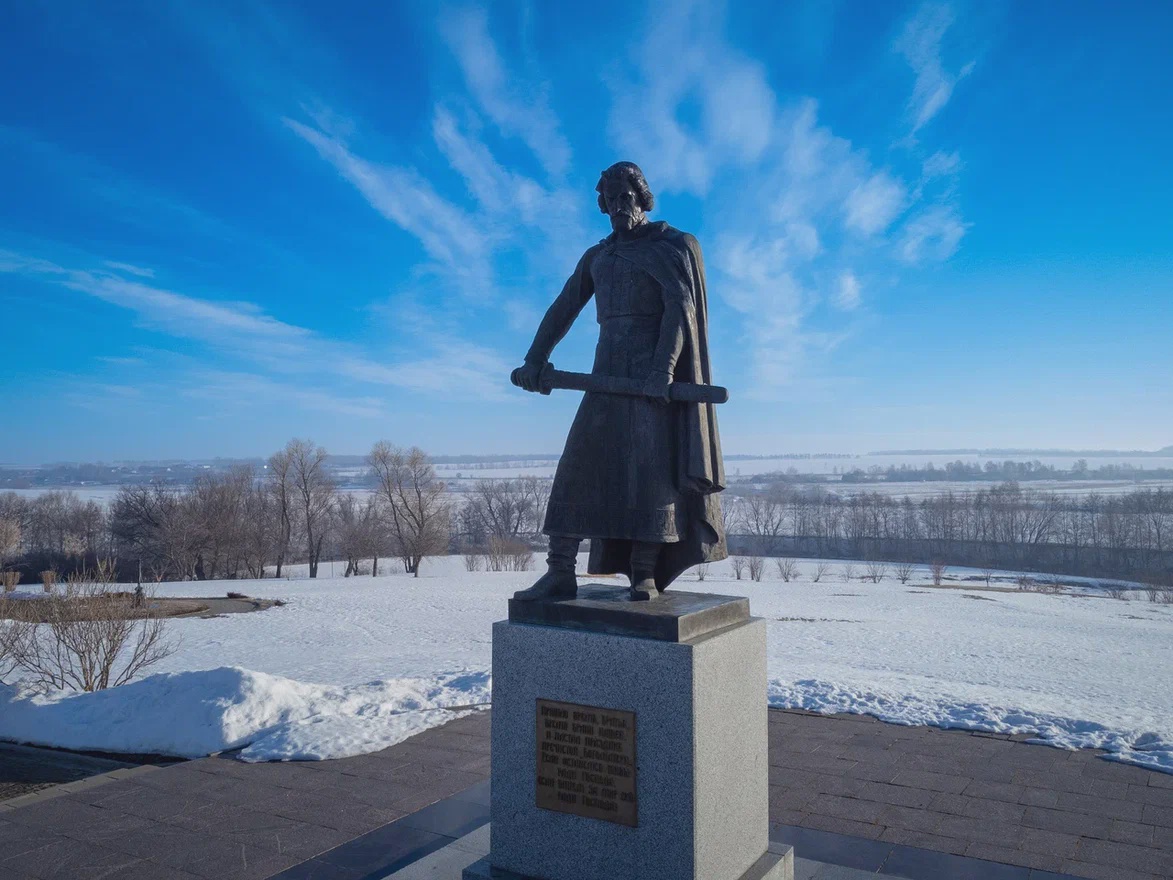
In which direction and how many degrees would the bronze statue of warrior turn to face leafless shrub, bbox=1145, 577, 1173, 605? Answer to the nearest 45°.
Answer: approximately 180°

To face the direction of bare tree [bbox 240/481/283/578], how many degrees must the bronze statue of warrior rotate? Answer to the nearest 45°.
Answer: approximately 90° to its right

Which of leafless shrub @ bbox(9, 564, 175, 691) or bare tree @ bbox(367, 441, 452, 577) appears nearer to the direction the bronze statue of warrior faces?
the leafless shrub

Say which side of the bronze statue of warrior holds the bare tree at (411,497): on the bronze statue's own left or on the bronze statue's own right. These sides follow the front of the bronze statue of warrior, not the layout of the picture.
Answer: on the bronze statue's own right

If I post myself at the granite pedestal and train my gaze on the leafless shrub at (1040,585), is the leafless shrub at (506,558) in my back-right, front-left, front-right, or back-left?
front-left

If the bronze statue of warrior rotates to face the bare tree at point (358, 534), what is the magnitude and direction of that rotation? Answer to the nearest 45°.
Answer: approximately 135° to its right

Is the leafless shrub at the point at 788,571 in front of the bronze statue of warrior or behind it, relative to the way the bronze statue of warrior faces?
behind

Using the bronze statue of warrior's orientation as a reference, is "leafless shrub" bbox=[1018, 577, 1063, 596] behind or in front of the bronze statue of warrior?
behind

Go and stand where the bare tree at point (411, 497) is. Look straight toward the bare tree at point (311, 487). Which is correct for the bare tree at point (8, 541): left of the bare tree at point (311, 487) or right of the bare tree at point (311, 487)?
left

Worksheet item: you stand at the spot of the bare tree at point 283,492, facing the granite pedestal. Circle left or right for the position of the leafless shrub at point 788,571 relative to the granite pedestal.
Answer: left

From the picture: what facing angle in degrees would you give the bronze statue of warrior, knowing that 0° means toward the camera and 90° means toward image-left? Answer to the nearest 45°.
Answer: approximately 45°

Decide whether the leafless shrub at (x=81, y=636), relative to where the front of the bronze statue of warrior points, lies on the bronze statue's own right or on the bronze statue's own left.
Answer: on the bronze statue's own right
